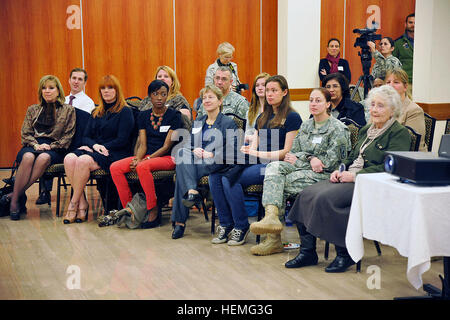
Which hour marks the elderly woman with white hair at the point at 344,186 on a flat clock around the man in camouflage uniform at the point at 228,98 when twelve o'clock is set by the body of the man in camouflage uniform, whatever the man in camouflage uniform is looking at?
The elderly woman with white hair is roughly at 10 o'clock from the man in camouflage uniform.

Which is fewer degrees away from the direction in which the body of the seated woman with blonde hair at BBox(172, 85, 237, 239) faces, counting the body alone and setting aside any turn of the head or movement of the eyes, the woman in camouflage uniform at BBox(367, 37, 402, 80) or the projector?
the projector

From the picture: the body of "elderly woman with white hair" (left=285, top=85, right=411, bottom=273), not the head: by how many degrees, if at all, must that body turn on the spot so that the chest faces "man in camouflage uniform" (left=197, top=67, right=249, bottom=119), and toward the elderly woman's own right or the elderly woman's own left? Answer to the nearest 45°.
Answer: approximately 90° to the elderly woman's own right

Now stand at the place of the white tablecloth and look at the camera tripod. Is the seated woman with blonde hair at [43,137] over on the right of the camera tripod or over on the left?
left

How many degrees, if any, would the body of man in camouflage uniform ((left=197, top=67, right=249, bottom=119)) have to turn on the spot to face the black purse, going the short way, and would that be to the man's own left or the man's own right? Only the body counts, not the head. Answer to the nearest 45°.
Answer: approximately 45° to the man's own right

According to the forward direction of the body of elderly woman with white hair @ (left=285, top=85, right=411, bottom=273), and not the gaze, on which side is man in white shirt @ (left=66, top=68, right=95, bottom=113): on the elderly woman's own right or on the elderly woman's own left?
on the elderly woman's own right

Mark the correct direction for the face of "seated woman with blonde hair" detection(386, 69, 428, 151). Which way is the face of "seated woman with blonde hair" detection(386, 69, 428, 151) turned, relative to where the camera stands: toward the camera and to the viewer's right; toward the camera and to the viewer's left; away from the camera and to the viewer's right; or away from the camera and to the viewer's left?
toward the camera and to the viewer's left

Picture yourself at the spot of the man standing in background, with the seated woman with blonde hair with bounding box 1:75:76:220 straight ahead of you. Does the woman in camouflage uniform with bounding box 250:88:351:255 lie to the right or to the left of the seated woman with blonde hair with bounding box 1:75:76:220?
left

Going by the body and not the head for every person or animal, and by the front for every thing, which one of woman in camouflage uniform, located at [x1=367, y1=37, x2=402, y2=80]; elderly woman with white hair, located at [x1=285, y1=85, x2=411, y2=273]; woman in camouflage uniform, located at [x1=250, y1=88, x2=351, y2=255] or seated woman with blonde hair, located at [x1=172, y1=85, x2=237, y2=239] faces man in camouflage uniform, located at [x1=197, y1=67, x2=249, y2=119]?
woman in camouflage uniform, located at [x1=367, y1=37, x2=402, y2=80]
